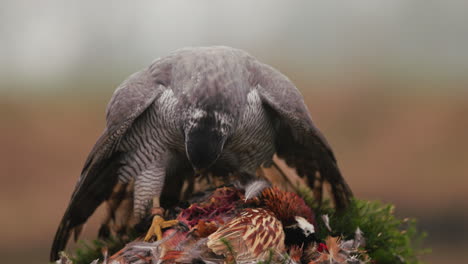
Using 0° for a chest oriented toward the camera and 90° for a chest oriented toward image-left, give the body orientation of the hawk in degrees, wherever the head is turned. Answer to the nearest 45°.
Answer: approximately 0°
